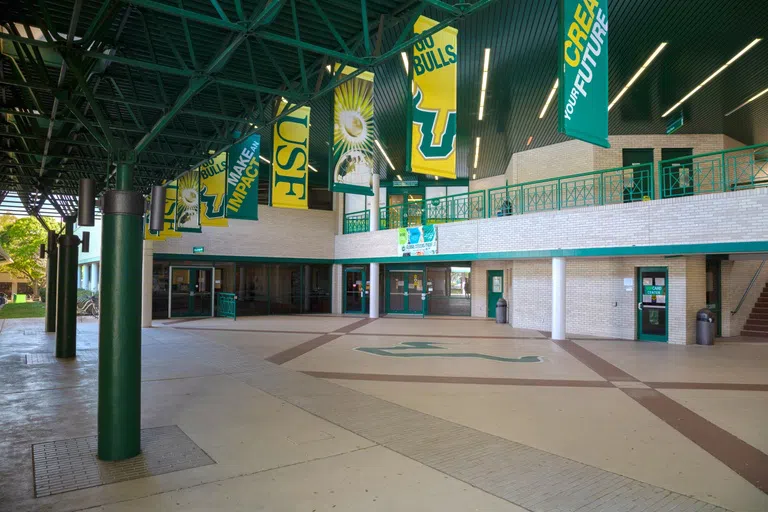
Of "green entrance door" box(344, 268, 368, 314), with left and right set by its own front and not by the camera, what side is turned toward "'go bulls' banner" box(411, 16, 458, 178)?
front

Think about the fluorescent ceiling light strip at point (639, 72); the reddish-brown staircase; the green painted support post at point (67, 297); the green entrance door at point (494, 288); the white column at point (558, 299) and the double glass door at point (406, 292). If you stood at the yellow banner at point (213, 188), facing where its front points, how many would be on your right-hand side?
1

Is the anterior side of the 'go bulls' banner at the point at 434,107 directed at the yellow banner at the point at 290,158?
no

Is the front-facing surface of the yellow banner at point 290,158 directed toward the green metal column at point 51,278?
no

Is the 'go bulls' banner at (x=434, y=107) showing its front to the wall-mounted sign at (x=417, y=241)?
no

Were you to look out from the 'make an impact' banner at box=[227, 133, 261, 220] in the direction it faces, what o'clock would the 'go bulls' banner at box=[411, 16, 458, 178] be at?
The 'go bulls' banner is roughly at 11 o'clock from the 'make an impact' banner.

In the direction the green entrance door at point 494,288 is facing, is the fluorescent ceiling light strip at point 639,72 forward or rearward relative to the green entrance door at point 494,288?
forward

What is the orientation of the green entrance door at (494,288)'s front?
toward the camera

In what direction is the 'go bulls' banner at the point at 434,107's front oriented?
toward the camera

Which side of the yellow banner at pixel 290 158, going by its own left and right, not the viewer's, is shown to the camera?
front

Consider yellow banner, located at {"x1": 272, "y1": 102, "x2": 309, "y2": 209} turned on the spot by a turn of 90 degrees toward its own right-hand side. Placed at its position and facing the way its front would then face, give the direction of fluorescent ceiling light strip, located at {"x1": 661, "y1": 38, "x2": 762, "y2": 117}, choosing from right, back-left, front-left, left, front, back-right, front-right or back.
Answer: back

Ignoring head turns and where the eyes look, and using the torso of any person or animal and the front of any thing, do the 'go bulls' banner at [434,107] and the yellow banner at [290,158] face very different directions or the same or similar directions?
same or similar directions

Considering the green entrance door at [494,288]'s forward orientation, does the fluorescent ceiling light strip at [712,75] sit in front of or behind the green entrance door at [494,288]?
in front

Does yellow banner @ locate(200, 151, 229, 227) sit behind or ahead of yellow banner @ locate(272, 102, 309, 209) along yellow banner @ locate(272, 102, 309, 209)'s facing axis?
behind

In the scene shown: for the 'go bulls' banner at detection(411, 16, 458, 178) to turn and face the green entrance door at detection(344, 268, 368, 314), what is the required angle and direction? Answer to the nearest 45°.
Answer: approximately 180°

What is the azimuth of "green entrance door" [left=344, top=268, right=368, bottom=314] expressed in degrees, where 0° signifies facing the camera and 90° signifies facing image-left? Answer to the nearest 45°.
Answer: approximately 0°

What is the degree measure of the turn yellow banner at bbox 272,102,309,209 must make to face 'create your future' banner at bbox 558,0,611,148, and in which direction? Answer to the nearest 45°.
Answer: approximately 45° to its left

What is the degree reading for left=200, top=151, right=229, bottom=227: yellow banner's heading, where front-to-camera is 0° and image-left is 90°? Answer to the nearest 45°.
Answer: approximately 0°
